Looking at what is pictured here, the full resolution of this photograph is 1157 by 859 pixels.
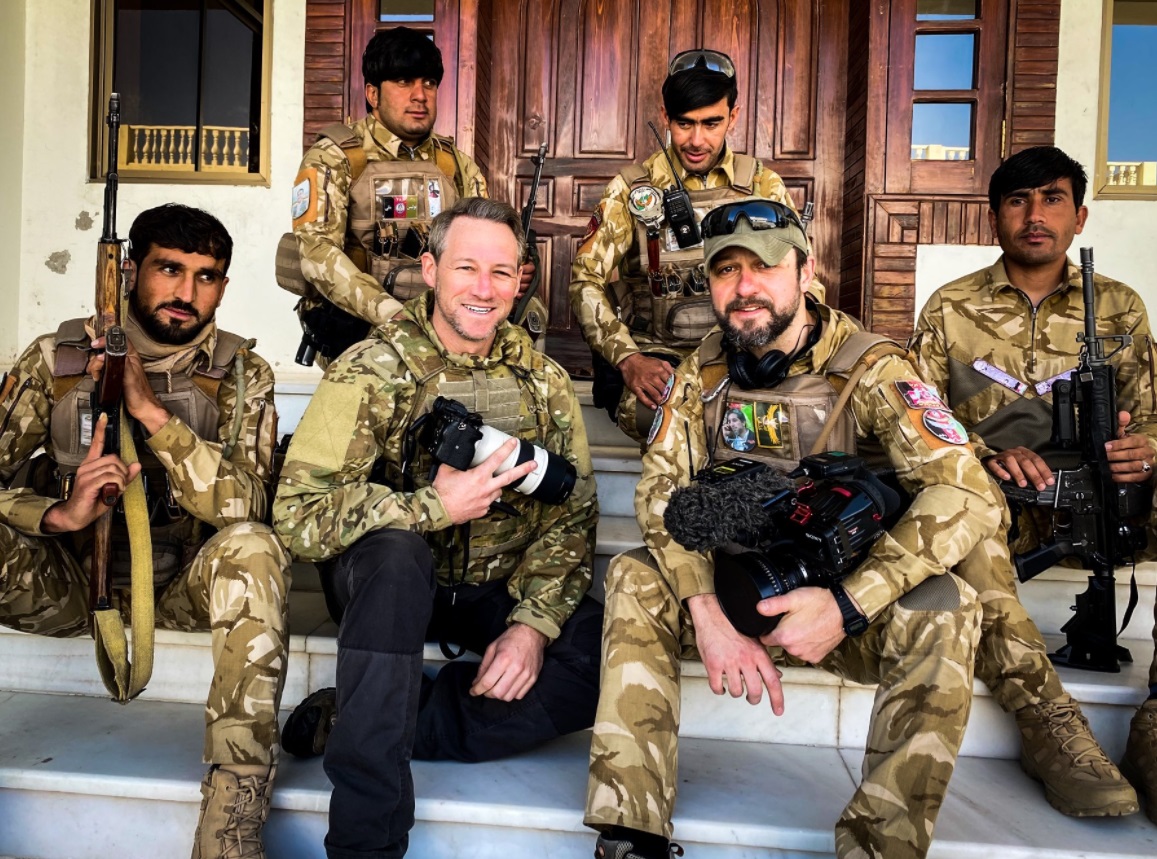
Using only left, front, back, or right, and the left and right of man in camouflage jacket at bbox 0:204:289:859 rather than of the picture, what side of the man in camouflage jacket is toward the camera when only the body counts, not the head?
front

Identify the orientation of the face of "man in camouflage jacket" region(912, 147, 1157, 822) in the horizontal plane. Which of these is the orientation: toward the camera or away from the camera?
toward the camera

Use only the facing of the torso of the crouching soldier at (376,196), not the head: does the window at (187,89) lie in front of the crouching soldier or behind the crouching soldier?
behind

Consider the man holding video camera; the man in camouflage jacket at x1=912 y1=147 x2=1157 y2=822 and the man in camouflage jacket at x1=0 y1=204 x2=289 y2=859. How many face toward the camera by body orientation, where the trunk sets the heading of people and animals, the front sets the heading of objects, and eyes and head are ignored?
3

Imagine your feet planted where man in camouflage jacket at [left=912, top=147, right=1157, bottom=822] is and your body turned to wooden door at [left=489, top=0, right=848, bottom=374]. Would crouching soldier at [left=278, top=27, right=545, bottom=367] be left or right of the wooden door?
left

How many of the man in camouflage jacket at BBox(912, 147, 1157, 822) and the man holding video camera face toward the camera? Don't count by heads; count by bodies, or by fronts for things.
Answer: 2

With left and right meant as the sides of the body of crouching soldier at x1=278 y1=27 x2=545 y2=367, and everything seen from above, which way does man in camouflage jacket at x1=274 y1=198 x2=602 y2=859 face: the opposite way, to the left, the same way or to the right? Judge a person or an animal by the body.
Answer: the same way

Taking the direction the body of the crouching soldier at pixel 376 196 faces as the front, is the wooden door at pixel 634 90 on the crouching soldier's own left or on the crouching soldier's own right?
on the crouching soldier's own left

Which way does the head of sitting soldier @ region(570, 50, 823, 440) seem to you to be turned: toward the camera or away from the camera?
toward the camera

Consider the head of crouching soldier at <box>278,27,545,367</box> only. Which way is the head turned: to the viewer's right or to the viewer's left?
to the viewer's right

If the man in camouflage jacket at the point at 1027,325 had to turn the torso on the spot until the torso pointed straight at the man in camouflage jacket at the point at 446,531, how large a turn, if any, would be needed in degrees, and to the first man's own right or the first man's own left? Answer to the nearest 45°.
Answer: approximately 45° to the first man's own right

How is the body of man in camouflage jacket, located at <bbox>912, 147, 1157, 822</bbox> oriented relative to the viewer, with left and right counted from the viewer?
facing the viewer

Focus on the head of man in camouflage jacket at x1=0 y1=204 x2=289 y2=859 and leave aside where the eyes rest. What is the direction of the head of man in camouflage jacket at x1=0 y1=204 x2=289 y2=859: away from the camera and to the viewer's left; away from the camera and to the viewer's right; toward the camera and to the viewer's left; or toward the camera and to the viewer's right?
toward the camera and to the viewer's right

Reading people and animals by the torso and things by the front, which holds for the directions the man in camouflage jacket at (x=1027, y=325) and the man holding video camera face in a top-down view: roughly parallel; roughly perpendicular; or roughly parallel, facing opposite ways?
roughly parallel

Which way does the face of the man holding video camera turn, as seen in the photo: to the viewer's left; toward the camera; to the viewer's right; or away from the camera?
toward the camera

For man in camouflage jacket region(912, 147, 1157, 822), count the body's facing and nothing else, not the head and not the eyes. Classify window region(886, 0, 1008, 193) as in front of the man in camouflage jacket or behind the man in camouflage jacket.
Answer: behind
